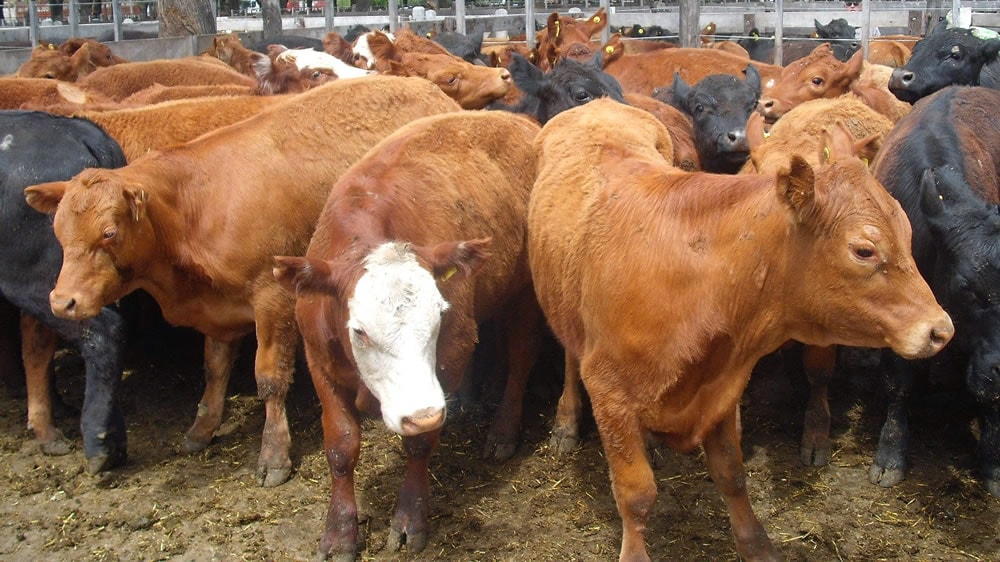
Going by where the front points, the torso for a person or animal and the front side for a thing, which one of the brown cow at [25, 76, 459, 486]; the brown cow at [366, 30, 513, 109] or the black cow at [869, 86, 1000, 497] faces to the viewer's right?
the brown cow at [366, 30, 513, 109]

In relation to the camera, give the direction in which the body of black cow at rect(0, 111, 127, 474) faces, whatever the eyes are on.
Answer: to the viewer's left

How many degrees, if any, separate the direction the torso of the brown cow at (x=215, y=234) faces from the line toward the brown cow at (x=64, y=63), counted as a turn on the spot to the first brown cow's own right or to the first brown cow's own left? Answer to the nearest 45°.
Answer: approximately 135° to the first brown cow's own right

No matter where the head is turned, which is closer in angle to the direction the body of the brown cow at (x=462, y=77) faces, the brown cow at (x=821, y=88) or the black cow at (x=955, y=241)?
the brown cow

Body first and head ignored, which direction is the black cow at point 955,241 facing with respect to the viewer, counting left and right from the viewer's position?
facing the viewer

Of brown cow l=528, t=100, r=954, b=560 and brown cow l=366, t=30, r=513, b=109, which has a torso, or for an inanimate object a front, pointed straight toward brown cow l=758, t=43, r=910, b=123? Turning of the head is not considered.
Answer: brown cow l=366, t=30, r=513, b=109

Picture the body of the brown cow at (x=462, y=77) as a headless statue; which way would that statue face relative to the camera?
to the viewer's right

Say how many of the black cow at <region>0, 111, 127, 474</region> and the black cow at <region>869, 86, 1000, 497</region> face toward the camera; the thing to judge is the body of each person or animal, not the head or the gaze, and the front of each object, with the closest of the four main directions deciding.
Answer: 1

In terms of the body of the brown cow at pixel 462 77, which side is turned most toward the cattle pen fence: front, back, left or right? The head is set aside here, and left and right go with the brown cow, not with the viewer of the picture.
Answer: left

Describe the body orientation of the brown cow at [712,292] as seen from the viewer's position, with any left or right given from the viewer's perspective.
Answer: facing the viewer and to the right of the viewer

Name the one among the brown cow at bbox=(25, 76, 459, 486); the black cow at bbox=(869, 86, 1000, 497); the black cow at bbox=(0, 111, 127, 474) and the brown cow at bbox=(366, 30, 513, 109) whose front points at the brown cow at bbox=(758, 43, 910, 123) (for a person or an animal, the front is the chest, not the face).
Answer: the brown cow at bbox=(366, 30, 513, 109)
